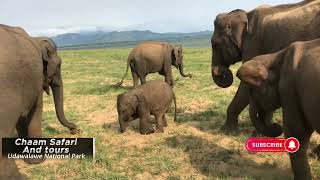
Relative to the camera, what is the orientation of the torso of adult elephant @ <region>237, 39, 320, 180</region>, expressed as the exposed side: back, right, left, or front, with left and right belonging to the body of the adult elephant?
left

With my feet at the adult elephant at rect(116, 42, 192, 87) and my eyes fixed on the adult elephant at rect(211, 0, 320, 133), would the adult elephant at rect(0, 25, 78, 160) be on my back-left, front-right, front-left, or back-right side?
front-right

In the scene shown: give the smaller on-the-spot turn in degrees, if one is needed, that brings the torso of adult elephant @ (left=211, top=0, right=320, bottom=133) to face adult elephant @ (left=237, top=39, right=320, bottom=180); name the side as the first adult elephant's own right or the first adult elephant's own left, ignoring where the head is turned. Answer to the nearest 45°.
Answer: approximately 90° to the first adult elephant's own left

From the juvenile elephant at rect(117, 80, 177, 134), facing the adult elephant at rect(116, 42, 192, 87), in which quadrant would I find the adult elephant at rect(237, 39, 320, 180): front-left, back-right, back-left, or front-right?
back-right

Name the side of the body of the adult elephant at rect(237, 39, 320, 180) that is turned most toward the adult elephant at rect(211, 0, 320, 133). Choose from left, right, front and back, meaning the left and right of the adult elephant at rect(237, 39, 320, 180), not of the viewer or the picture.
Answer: right

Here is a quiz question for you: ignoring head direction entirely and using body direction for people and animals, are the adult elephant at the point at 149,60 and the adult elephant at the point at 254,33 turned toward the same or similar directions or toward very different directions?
very different directions

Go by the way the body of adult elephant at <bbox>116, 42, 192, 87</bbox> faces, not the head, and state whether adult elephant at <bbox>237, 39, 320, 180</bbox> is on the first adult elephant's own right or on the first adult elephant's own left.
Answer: on the first adult elephant's own right

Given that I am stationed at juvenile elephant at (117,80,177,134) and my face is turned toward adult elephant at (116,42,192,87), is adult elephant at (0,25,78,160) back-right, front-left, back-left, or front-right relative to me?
back-left

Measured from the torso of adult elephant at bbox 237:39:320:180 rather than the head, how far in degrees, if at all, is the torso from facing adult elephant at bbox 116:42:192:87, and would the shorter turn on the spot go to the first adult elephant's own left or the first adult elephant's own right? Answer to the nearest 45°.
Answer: approximately 45° to the first adult elephant's own right

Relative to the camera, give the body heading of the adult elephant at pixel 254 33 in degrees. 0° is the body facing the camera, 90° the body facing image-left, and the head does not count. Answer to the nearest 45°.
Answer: approximately 90°

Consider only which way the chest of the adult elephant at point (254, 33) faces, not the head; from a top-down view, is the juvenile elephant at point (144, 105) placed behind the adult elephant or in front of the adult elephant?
in front

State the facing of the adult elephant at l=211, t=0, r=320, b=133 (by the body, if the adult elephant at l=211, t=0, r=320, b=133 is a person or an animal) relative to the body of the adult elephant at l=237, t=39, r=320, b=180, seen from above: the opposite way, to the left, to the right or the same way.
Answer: the same way

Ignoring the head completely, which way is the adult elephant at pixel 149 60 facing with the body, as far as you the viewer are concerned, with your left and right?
facing to the right of the viewer

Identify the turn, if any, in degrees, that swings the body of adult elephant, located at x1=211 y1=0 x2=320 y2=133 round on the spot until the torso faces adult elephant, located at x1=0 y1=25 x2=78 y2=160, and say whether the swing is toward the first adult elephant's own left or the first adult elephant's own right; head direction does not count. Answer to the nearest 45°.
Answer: approximately 45° to the first adult elephant's own left

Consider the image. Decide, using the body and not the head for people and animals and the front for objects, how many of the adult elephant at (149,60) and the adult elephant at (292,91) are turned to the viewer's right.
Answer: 1

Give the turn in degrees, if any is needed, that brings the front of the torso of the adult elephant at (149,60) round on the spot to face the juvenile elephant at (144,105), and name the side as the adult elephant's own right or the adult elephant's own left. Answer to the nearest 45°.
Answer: approximately 90° to the adult elephant's own right
